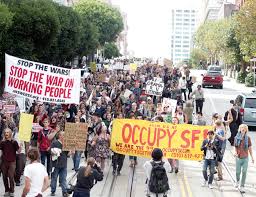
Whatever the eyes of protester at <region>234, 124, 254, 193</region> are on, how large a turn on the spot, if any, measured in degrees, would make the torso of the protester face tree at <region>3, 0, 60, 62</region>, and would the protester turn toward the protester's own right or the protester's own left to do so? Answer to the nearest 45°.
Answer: approximately 135° to the protester's own right

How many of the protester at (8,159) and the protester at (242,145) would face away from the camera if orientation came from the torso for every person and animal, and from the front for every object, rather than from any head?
0

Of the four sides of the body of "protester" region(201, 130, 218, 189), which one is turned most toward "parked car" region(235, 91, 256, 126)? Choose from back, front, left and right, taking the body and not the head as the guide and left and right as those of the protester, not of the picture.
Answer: back

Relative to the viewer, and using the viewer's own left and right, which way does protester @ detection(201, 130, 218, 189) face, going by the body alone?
facing the viewer

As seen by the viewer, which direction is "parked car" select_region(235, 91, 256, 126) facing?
away from the camera

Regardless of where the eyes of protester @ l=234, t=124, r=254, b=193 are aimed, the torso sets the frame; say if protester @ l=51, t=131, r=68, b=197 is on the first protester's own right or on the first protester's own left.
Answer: on the first protester's own right

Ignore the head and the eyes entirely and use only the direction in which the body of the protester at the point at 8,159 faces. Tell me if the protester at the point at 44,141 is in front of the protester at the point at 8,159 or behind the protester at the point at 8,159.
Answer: behind

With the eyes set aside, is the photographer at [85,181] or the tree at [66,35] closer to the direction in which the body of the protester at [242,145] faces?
the photographer

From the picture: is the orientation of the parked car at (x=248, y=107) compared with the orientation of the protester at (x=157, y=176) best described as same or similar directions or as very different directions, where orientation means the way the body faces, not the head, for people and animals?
same or similar directions

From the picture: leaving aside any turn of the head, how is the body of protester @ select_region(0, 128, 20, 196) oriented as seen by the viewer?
toward the camera

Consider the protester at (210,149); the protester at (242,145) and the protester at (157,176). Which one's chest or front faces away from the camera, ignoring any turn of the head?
the protester at (157,176)

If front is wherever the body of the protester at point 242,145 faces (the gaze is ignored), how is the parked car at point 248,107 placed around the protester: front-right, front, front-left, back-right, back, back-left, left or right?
back
